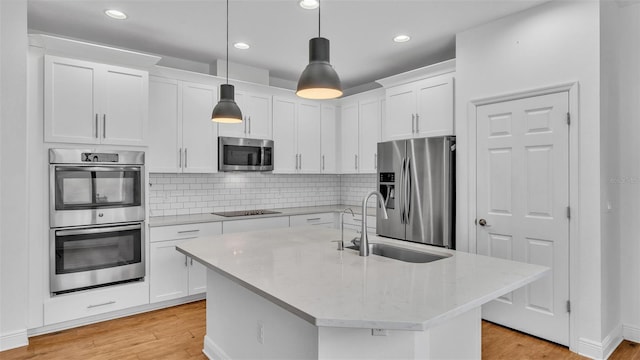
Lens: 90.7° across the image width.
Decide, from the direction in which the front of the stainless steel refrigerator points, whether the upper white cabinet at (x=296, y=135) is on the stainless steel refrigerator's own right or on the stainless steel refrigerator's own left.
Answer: on the stainless steel refrigerator's own right

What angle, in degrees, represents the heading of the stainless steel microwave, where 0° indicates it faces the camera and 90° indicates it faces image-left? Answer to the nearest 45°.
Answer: approximately 315°

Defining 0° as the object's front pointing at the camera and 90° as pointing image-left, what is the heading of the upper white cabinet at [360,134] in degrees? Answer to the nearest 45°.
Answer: approximately 45°

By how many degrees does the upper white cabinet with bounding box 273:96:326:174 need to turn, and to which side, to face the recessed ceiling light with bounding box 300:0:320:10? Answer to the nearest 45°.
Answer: approximately 45° to its right

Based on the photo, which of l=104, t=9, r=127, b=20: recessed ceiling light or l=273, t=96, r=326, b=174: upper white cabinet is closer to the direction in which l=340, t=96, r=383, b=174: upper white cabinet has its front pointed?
the recessed ceiling light

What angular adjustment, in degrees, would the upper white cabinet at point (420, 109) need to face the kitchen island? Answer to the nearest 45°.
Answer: approximately 45° to its left

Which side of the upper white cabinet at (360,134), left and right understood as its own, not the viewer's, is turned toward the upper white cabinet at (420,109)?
left

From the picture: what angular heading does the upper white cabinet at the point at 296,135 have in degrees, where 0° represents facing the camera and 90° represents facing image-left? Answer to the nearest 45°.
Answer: approximately 315°

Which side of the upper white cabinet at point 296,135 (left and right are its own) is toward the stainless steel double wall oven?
right
